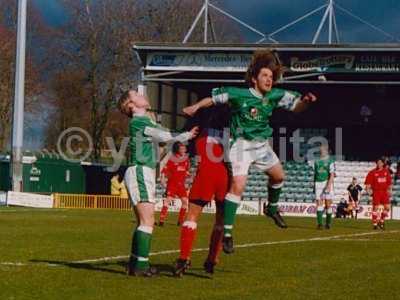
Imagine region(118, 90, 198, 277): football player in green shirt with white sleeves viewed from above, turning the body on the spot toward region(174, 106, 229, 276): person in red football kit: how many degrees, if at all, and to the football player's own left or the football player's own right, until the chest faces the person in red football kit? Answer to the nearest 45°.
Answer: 0° — they already face them

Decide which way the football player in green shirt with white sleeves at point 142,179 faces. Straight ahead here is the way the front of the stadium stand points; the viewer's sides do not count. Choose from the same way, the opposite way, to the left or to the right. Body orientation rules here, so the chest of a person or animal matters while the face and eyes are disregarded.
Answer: to the left

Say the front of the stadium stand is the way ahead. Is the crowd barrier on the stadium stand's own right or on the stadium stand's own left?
on the stadium stand's own right

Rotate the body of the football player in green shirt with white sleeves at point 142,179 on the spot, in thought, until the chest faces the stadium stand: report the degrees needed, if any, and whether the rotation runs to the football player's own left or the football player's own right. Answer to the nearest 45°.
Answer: approximately 90° to the football player's own left

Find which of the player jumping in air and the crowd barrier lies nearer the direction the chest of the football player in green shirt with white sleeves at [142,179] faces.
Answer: the player jumping in air

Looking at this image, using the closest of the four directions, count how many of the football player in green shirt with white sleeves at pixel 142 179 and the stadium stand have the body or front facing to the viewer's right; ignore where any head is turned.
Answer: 1

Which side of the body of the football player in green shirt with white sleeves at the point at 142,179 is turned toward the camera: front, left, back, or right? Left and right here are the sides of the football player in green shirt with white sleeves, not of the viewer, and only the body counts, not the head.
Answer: right
